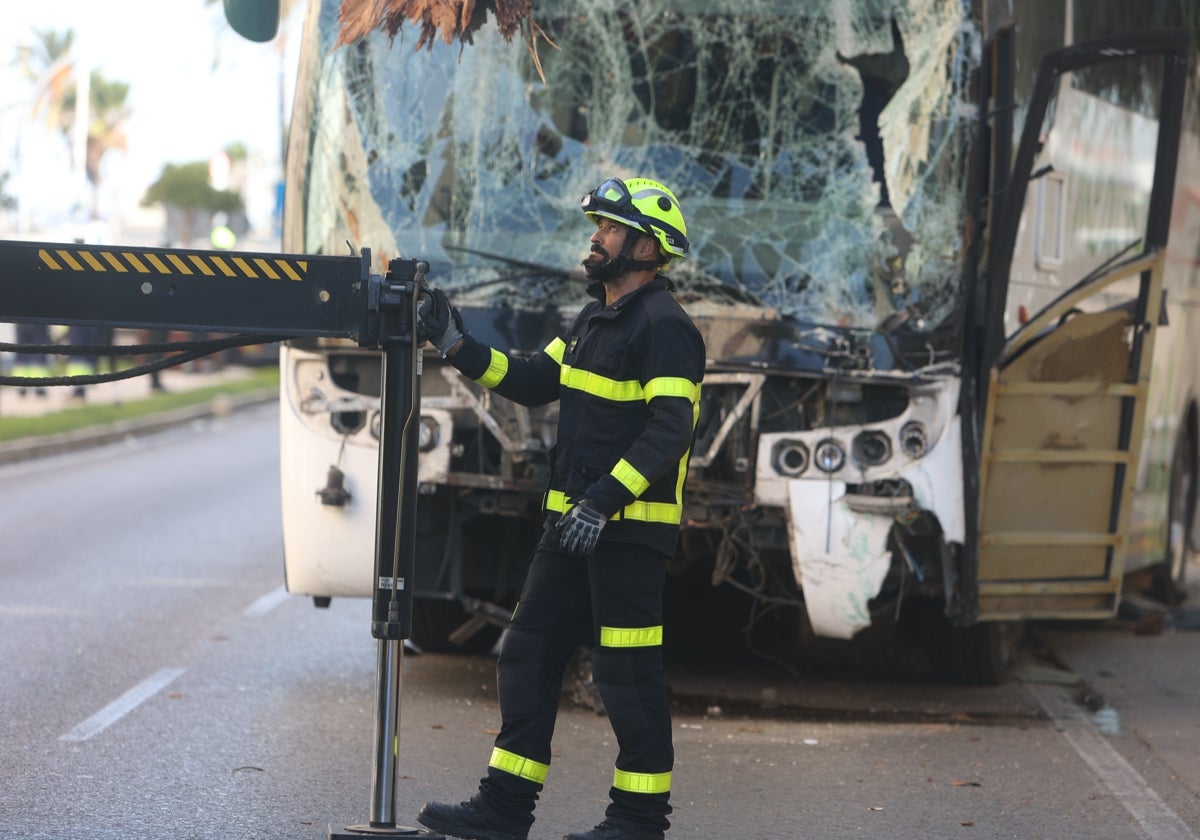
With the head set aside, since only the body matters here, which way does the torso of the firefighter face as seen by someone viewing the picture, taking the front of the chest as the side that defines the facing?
to the viewer's left

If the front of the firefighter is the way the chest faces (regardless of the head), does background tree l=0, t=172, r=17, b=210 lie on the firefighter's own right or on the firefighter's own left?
on the firefighter's own right

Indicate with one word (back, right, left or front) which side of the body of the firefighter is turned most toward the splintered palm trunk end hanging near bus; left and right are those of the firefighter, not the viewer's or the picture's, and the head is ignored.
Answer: right

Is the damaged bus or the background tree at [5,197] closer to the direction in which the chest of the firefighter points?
the background tree

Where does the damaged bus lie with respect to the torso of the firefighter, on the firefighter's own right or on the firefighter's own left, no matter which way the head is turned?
on the firefighter's own right
